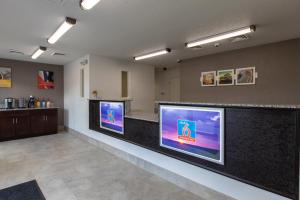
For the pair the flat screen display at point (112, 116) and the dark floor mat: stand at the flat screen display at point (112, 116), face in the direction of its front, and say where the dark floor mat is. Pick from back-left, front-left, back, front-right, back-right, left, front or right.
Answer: front

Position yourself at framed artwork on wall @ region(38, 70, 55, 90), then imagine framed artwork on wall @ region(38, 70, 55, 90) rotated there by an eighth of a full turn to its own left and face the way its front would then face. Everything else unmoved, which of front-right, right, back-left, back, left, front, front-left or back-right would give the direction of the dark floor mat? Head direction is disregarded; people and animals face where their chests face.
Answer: front-right

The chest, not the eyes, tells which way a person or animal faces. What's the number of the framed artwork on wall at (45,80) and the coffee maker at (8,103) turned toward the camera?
2

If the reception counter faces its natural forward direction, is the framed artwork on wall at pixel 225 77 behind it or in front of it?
behind

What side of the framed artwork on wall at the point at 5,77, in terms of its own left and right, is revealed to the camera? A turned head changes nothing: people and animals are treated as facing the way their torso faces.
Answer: front

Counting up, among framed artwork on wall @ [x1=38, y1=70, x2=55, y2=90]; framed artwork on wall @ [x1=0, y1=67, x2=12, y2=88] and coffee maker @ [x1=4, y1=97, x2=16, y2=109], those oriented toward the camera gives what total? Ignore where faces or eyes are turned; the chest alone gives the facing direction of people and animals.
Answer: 3

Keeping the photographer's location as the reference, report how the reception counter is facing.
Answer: facing the viewer and to the left of the viewer

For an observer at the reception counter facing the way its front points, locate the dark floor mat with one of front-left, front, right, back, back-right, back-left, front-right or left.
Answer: front-right

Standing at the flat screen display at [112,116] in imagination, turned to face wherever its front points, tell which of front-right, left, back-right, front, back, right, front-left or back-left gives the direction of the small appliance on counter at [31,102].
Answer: right

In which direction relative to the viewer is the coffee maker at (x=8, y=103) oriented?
toward the camera
